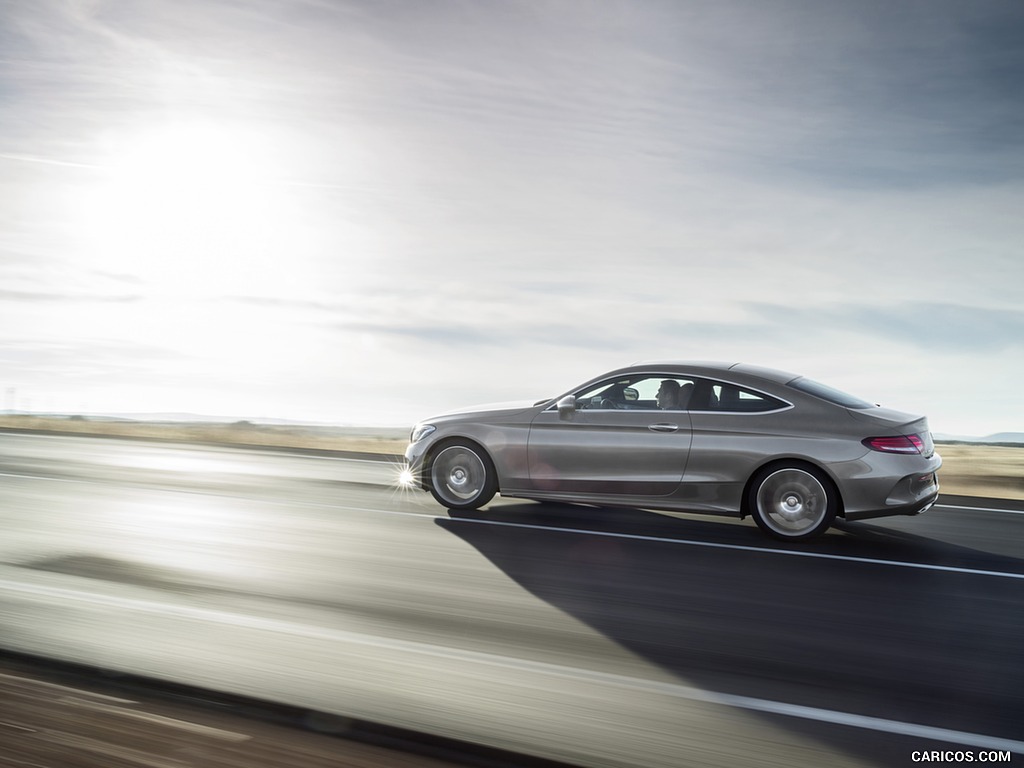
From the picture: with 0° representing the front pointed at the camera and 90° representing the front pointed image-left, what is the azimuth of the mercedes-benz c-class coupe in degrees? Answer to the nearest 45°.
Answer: approximately 90°

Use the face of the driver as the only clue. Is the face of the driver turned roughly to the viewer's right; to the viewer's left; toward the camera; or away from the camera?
to the viewer's left
